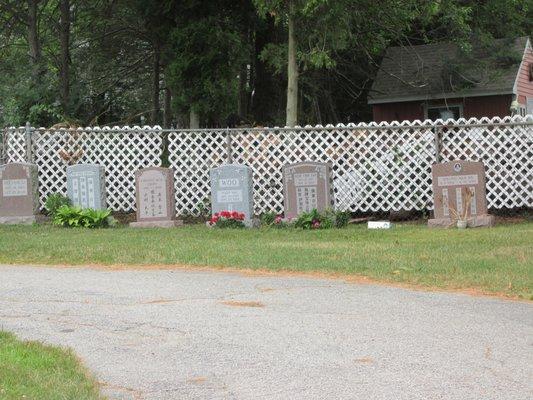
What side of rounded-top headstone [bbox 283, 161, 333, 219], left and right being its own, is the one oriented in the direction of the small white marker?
left

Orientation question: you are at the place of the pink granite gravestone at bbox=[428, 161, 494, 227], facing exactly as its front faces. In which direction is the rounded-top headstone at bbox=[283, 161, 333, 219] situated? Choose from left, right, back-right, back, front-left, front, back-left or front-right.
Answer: right

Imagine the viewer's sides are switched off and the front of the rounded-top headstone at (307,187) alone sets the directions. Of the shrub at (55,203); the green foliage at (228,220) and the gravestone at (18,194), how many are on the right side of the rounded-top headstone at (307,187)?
3

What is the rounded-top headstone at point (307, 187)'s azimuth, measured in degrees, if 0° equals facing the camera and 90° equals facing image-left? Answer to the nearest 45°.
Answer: approximately 0°

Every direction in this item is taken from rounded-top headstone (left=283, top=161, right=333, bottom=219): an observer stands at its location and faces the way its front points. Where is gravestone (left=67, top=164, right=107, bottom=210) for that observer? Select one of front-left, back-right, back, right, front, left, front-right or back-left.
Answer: right

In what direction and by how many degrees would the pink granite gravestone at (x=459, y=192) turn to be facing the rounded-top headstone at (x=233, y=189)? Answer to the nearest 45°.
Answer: approximately 90° to its right

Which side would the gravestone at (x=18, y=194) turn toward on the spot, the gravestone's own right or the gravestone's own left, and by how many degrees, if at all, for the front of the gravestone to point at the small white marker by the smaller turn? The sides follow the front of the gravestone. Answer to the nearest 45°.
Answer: approximately 45° to the gravestone's own left

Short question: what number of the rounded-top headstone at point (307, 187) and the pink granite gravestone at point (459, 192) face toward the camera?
2

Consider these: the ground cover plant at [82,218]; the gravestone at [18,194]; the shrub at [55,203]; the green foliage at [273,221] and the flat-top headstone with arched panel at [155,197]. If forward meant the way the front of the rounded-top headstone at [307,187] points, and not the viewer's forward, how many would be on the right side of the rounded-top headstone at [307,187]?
5

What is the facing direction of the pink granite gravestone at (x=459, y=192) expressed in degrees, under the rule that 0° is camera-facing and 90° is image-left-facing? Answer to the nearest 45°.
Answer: approximately 0°
